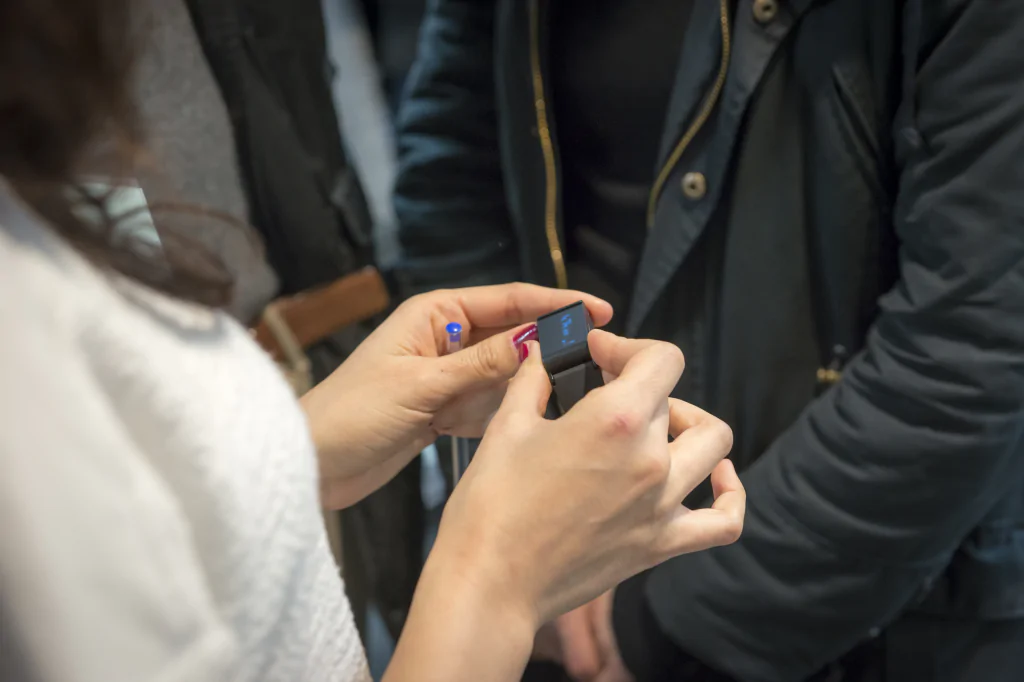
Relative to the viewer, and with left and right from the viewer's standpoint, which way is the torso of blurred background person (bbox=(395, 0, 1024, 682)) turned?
facing the viewer and to the left of the viewer
